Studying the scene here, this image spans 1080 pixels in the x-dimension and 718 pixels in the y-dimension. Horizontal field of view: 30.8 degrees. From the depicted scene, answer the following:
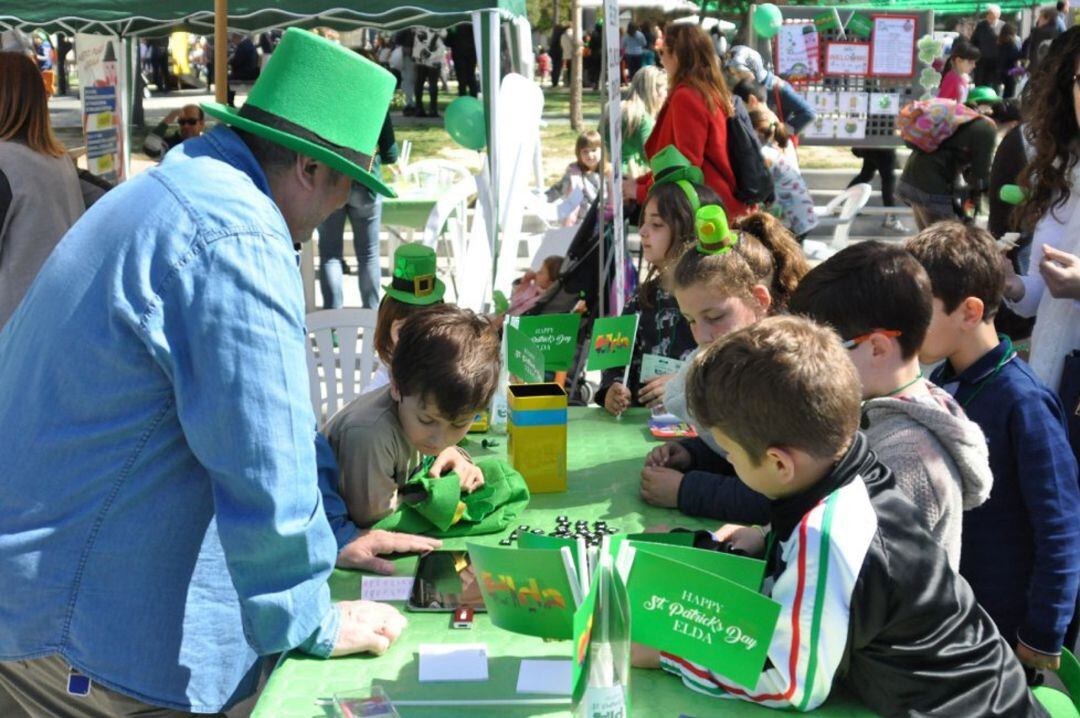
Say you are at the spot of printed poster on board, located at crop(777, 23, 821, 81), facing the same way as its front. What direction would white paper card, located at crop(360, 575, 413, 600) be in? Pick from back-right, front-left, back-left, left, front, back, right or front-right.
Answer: front

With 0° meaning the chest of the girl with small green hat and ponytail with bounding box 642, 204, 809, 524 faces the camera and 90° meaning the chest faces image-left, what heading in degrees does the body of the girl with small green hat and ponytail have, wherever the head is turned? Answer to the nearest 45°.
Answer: approximately 45°

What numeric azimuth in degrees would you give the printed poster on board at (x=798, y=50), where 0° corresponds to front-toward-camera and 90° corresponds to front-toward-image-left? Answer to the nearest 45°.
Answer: approximately 0°

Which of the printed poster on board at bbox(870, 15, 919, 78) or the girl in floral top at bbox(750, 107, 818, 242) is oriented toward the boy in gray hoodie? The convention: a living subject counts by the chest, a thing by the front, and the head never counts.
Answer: the printed poster on board

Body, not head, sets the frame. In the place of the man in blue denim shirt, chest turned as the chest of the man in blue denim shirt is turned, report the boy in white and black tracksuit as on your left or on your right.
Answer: on your right

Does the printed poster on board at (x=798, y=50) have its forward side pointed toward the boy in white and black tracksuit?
yes

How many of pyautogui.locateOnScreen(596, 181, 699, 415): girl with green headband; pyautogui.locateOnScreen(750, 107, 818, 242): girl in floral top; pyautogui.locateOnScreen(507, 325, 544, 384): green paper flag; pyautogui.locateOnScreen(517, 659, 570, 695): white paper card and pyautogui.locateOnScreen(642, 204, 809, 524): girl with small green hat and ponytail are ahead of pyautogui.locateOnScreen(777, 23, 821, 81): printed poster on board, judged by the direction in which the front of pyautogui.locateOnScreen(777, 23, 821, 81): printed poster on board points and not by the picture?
5

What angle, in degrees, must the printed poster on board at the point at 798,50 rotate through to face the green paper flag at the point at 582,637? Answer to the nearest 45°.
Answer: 0° — it already faces it

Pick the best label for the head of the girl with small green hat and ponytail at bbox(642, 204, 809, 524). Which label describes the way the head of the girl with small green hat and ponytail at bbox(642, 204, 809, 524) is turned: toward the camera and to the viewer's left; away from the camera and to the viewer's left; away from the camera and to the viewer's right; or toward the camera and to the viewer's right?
toward the camera and to the viewer's left

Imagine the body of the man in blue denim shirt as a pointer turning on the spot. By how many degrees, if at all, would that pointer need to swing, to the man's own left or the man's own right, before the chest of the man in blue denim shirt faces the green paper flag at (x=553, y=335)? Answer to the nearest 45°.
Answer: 0° — they already face it

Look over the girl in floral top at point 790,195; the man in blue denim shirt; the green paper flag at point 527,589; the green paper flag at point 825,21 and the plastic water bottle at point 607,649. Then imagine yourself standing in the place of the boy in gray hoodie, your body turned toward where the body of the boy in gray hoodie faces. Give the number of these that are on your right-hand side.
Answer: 2

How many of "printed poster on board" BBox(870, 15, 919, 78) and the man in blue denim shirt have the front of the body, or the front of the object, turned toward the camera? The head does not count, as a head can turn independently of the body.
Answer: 1

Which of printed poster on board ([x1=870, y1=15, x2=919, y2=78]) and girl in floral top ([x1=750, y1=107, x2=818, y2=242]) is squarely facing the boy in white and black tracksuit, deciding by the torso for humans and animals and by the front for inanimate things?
the printed poster on board

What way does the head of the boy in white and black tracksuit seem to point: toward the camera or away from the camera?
away from the camera
